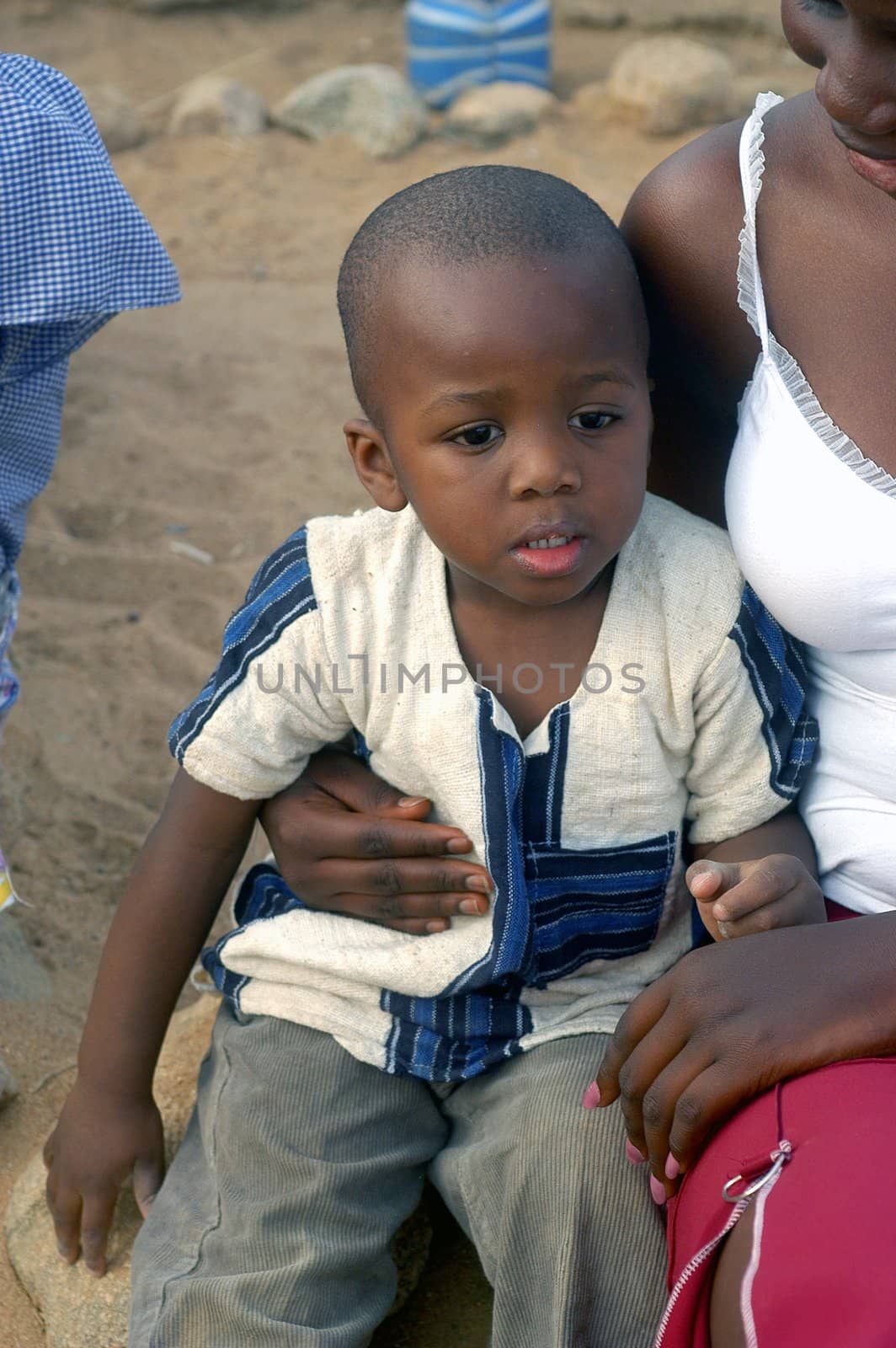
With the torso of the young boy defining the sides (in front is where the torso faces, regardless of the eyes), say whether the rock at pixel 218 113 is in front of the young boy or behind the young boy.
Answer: behind

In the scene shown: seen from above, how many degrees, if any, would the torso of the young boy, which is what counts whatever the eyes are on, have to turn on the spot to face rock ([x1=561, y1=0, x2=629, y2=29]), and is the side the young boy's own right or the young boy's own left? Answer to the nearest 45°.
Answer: approximately 180°

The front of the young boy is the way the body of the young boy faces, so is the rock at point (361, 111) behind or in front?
behind

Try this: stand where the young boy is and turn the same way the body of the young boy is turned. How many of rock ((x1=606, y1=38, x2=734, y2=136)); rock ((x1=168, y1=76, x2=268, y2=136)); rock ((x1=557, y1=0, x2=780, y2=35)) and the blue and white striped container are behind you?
4

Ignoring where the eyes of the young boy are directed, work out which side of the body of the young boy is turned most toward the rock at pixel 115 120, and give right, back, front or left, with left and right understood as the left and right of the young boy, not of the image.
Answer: back

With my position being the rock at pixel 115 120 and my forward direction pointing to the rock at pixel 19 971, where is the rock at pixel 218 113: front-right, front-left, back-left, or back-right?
back-left

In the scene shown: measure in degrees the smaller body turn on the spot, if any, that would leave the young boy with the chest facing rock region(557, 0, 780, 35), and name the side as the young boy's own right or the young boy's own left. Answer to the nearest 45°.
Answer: approximately 180°

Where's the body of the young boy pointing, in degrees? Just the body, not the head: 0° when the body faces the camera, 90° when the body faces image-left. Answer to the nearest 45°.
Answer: approximately 0°

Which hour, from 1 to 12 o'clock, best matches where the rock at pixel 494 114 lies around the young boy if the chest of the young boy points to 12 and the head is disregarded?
The rock is roughly at 6 o'clock from the young boy.
